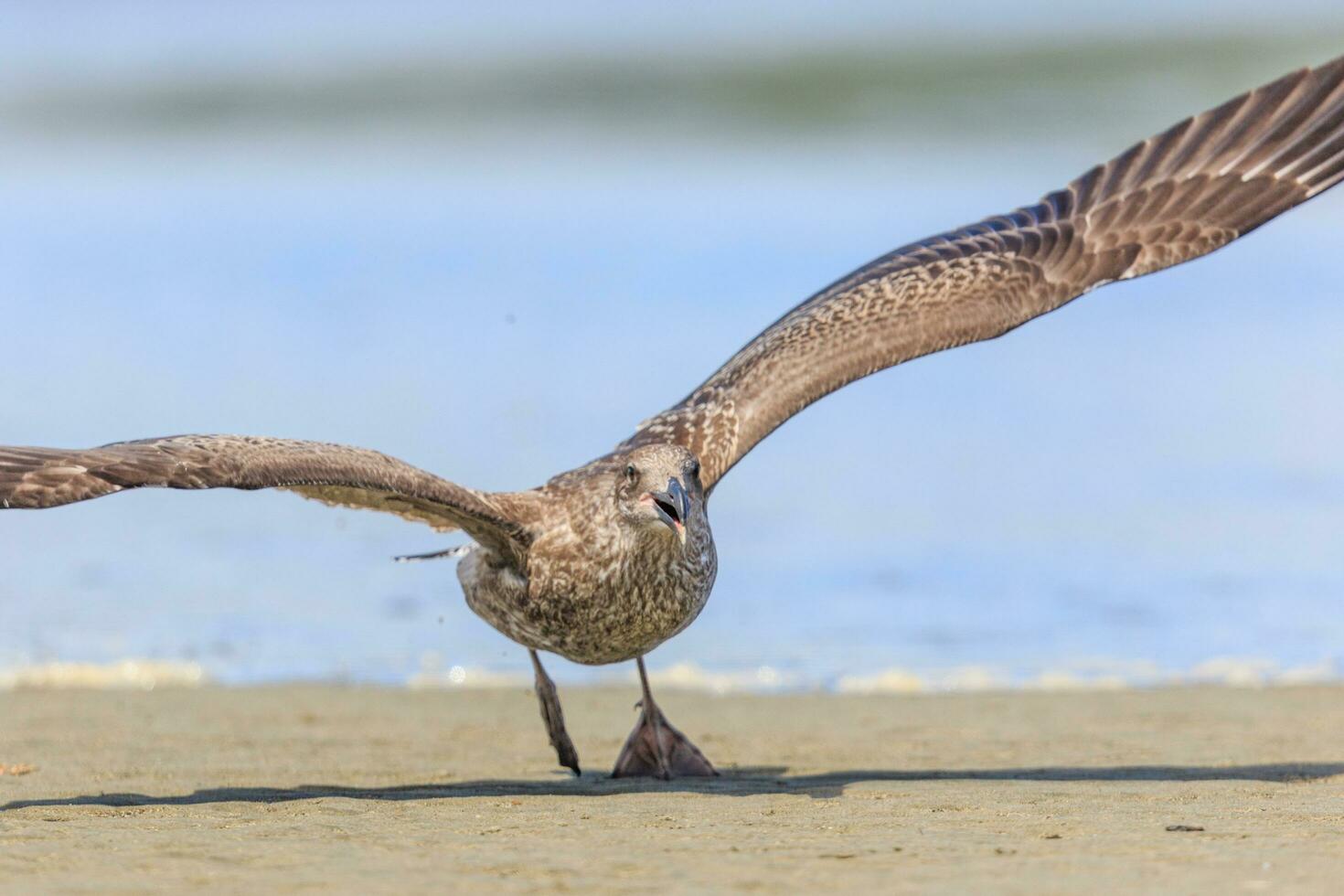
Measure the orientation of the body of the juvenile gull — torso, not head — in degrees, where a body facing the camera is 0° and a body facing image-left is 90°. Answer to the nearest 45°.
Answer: approximately 315°
